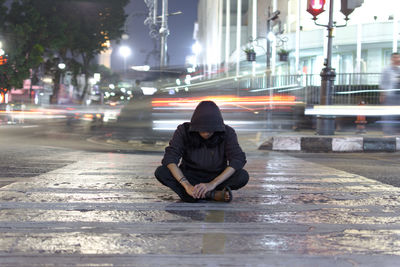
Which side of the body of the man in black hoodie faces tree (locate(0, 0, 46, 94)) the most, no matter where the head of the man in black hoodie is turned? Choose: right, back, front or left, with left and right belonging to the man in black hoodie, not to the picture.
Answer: back

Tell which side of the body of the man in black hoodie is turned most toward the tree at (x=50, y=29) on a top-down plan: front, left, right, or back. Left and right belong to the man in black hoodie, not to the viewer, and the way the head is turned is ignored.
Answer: back

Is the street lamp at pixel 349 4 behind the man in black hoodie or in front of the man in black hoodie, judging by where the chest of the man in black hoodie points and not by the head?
behind

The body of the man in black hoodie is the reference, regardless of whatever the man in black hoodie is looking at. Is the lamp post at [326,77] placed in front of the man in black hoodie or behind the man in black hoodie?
behind

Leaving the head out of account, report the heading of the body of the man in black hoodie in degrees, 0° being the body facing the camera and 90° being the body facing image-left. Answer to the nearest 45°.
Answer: approximately 0°

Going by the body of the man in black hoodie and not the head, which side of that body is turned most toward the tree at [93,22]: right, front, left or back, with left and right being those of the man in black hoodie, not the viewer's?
back
